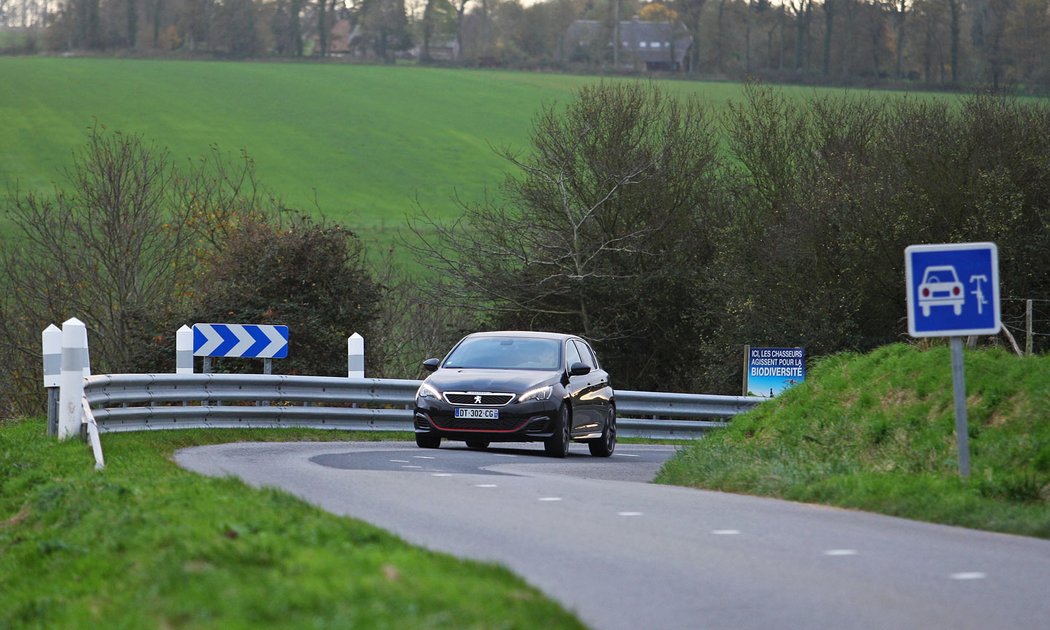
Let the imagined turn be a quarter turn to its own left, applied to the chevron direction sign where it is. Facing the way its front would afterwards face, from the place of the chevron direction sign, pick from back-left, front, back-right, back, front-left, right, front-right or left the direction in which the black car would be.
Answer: front-right

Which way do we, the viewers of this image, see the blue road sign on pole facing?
facing the viewer

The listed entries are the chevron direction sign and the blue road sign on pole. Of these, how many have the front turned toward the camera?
2

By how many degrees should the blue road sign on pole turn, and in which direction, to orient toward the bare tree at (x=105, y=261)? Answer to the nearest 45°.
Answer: approximately 135° to its right

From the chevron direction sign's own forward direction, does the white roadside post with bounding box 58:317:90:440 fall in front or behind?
in front

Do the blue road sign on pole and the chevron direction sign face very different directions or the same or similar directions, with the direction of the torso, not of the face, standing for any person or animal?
same or similar directions

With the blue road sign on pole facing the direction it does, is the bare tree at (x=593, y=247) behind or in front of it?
behind

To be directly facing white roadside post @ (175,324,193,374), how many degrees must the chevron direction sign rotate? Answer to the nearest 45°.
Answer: approximately 45° to its right

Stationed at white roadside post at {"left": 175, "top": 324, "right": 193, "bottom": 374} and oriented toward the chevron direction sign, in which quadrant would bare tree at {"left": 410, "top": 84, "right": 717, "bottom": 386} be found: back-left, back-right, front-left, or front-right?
front-left
